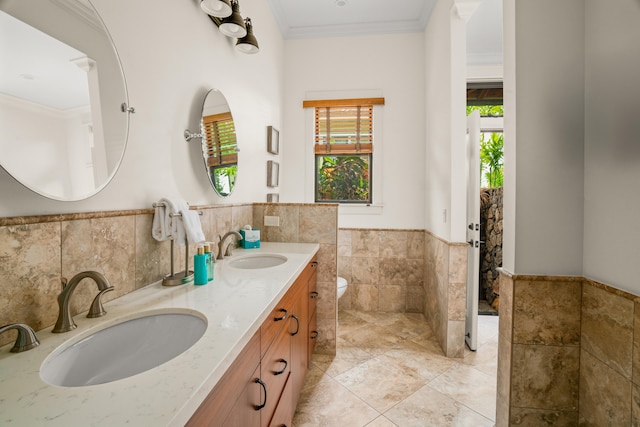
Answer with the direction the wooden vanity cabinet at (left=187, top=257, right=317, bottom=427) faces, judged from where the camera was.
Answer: facing to the right of the viewer

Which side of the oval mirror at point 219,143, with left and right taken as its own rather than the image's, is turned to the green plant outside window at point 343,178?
left

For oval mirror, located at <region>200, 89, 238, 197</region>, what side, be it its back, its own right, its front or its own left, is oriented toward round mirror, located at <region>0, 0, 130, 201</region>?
right

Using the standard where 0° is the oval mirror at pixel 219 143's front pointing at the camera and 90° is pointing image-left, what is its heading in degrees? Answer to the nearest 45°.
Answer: approximately 315°

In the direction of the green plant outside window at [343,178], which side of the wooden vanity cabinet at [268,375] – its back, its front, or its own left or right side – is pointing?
left
